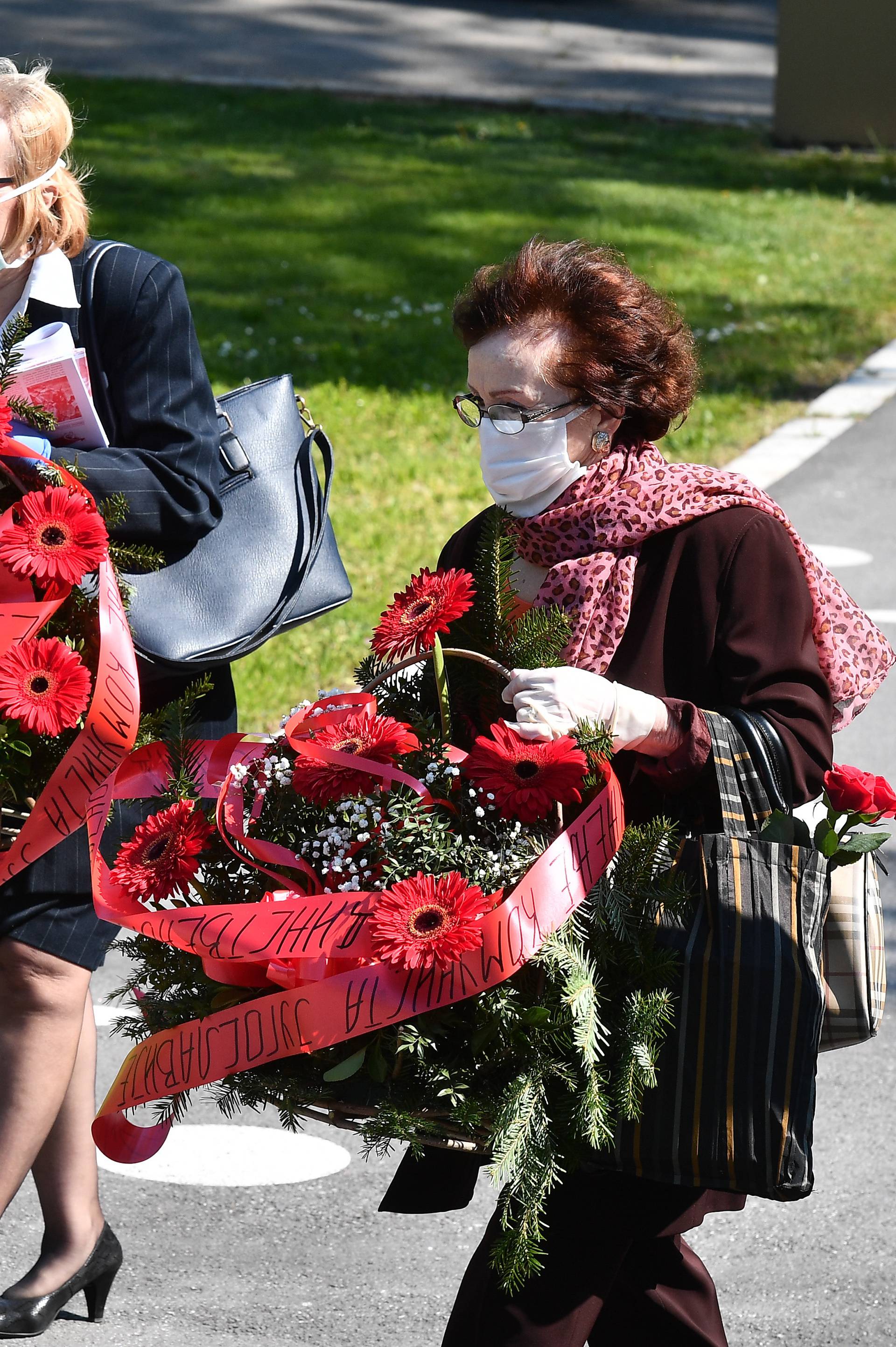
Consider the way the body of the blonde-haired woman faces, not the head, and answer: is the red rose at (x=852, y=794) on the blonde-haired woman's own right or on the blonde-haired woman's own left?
on the blonde-haired woman's own left

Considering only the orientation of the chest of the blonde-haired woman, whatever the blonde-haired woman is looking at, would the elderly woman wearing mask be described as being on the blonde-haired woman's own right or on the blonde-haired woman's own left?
on the blonde-haired woman's own left

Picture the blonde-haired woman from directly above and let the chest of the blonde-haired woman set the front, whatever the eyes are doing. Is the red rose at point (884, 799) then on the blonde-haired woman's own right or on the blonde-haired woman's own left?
on the blonde-haired woman's own left

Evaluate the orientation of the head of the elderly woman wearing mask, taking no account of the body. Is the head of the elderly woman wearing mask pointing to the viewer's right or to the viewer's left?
to the viewer's left

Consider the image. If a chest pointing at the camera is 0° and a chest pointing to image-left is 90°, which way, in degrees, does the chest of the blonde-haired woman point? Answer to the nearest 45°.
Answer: approximately 45°
